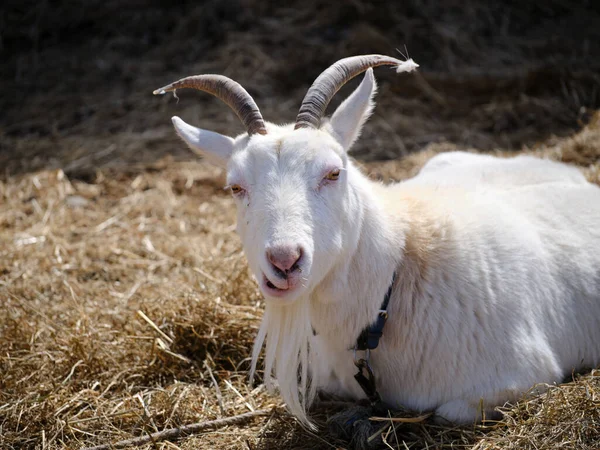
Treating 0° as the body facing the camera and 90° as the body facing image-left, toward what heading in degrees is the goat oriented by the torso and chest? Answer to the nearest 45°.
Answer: approximately 45°
